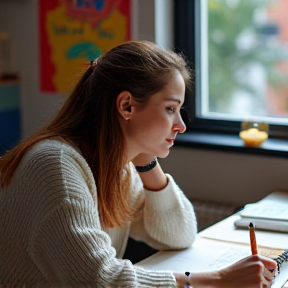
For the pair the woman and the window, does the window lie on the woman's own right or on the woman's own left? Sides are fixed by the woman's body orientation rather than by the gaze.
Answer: on the woman's own left

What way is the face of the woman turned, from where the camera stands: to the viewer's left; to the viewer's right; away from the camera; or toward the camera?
to the viewer's right

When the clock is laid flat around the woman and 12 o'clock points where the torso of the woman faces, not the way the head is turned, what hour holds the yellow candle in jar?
The yellow candle in jar is roughly at 10 o'clock from the woman.

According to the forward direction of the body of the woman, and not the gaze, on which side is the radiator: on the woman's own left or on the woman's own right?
on the woman's own left

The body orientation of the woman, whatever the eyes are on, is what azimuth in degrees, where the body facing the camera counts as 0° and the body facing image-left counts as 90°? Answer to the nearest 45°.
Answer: approximately 270°
